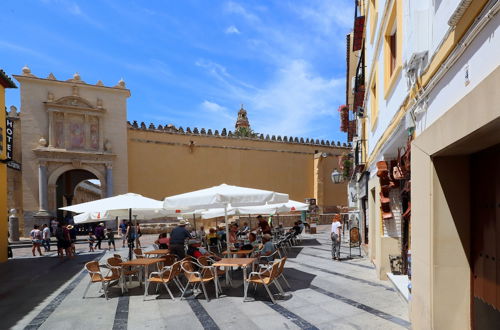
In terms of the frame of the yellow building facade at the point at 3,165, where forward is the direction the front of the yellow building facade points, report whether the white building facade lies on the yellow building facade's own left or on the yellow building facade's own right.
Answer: on the yellow building facade's own right

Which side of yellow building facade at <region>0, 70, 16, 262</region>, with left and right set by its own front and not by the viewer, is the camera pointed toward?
right

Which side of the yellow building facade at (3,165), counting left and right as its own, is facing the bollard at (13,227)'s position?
left
